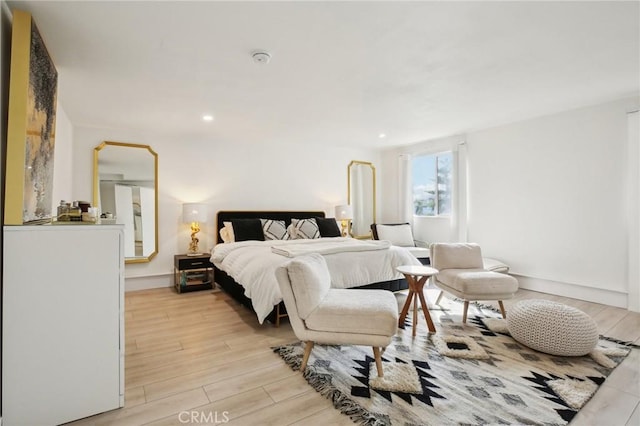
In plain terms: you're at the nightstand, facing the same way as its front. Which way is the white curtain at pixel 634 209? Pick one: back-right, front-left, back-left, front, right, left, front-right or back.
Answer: front-left

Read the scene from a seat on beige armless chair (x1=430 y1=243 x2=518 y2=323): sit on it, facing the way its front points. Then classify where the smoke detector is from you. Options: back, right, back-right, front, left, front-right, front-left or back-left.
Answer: right

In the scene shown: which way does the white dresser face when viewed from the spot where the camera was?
facing to the right of the viewer

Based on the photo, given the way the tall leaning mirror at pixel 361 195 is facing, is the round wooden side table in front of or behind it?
in front

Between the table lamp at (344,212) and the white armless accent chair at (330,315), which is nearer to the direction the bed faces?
the white armless accent chair

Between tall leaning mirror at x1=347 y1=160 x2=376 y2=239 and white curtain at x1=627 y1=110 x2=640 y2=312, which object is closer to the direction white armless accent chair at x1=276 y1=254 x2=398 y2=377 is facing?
the white curtain

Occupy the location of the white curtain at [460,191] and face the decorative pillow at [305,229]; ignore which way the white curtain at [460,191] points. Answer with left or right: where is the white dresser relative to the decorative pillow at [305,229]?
left

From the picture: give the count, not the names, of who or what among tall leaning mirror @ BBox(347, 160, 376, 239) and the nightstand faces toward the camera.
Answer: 2

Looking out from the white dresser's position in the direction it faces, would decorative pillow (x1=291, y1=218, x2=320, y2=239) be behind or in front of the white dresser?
in front

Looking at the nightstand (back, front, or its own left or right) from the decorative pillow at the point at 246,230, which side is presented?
left

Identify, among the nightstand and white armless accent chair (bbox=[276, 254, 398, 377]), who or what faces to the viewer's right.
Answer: the white armless accent chair

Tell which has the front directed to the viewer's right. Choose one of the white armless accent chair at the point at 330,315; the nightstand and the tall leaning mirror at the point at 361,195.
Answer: the white armless accent chair

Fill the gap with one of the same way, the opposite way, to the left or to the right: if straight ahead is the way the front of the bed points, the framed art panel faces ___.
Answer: to the left

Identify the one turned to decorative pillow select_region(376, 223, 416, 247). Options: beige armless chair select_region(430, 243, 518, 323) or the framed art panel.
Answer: the framed art panel
